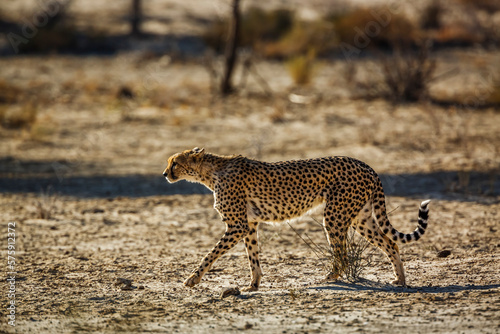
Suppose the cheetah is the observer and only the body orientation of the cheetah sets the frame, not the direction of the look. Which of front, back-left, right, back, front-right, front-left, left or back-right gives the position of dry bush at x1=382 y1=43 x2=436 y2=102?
right

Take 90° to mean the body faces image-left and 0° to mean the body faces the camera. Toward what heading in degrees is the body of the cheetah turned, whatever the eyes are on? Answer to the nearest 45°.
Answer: approximately 90°

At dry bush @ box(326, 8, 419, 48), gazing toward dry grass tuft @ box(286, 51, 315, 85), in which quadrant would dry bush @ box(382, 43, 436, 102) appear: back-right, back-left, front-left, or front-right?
front-left

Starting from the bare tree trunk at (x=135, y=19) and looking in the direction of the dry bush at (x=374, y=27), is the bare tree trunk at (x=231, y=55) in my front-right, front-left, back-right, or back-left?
front-right

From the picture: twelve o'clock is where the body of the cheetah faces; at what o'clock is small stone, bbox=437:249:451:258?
The small stone is roughly at 5 o'clock from the cheetah.

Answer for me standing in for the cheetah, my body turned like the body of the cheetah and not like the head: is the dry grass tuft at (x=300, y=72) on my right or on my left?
on my right

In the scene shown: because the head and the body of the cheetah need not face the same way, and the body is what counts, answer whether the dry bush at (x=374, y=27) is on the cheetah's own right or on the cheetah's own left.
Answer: on the cheetah's own right

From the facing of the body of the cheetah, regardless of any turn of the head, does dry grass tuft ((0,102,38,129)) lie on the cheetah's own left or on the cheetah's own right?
on the cheetah's own right

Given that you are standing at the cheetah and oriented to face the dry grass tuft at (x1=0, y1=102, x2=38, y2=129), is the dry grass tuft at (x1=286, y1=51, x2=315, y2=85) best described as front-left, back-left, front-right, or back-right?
front-right

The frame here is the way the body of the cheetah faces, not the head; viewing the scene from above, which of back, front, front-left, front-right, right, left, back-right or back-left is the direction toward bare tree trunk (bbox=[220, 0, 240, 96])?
right

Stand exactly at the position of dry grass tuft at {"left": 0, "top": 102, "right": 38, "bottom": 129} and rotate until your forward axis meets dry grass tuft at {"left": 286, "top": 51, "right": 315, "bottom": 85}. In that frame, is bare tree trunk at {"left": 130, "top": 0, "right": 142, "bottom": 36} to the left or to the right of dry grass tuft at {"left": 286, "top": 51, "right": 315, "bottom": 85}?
left

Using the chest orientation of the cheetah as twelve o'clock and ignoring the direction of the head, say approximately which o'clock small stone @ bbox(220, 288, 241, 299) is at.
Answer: The small stone is roughly at 10 o'clock from the cheetah.

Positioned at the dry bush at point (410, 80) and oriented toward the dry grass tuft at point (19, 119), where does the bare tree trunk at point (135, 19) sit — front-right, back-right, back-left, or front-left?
front-right
